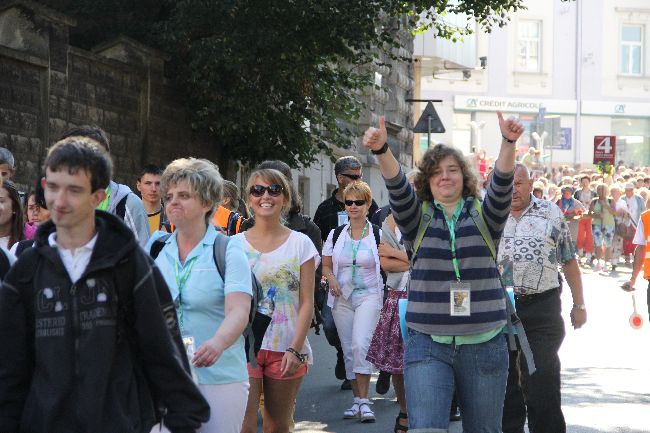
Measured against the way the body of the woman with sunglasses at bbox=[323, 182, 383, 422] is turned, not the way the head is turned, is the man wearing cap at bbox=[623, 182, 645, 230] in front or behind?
behind

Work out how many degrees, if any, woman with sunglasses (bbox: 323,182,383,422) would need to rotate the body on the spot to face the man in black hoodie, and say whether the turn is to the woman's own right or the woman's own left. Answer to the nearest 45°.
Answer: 0° — they already face them

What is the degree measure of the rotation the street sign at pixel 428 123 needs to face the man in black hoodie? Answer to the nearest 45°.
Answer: approximately 180°

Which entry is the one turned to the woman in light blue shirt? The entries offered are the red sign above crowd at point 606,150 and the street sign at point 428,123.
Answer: the red sign above crowd at point 606,150

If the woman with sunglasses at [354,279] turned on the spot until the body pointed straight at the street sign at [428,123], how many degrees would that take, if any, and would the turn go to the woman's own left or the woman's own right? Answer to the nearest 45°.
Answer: approximately 180°

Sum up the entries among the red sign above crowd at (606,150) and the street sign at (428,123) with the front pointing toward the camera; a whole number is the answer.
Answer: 1

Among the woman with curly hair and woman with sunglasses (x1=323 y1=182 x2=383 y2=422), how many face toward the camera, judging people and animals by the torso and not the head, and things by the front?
2

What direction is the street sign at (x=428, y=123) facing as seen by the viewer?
away from the camera
